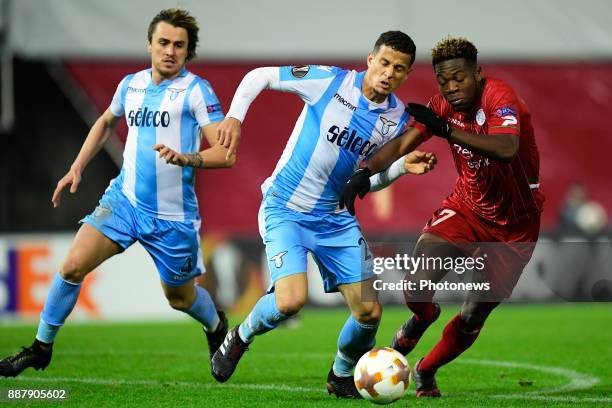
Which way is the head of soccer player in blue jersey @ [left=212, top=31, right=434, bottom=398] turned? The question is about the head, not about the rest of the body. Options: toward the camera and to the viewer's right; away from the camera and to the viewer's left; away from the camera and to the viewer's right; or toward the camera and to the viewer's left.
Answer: toward the camera and to the viewer's right

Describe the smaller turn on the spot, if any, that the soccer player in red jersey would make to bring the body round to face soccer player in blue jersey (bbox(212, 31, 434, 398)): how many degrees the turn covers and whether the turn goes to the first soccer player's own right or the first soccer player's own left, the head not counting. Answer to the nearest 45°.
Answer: approximately 45° to the first soccer player's own right

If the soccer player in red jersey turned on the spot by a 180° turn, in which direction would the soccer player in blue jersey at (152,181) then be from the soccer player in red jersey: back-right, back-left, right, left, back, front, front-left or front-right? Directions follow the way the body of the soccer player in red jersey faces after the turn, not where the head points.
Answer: back-left

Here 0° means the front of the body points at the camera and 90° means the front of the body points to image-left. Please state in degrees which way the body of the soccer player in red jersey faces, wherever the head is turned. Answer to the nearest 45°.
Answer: approximately 45°

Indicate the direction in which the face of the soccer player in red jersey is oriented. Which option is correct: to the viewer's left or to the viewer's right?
to the viewer's left
